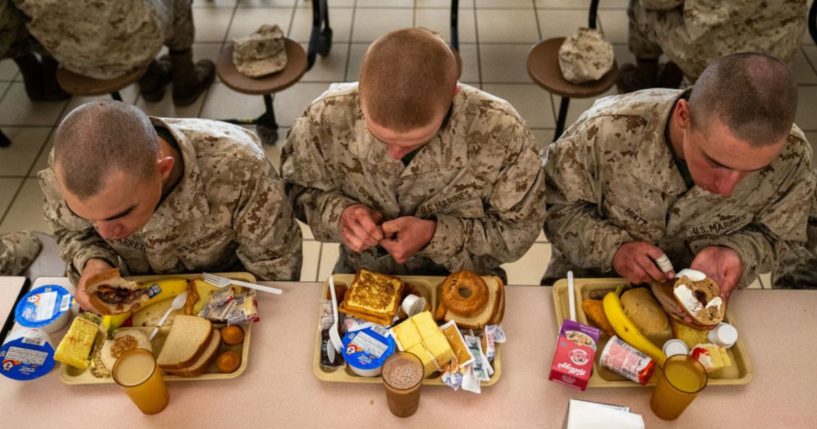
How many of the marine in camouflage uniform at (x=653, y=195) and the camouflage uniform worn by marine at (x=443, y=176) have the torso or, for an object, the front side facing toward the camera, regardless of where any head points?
2

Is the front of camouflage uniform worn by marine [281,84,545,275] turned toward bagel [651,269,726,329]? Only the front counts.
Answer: no

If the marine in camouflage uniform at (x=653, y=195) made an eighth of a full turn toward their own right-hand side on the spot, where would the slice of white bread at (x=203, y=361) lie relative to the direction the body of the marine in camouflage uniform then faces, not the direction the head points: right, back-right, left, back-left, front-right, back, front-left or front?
front

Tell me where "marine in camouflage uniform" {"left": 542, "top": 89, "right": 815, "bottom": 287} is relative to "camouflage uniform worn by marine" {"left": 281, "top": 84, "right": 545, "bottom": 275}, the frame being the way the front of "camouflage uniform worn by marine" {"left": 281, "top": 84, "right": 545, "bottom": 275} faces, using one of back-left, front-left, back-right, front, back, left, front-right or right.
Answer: left

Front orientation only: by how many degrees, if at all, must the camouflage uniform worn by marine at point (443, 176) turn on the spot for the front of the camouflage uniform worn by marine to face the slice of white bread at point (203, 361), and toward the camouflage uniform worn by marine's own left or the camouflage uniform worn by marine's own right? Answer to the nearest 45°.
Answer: approximately 45° to the camouflage uniform worn by marine's own right

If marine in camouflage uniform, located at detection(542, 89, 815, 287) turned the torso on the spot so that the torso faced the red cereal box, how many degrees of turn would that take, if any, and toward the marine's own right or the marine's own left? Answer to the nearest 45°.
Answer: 0° — they already face it

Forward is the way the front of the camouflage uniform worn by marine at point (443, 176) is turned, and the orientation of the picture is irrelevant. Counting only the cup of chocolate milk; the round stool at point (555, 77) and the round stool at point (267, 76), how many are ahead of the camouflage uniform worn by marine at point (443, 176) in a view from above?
1

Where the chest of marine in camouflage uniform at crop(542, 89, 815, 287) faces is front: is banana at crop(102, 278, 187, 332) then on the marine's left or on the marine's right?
on the marine's right

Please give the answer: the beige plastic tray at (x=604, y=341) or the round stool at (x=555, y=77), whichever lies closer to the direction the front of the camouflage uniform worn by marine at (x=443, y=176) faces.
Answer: the beige plastic tray

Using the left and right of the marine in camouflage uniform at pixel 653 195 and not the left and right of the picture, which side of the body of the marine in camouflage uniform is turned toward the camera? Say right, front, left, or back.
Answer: front

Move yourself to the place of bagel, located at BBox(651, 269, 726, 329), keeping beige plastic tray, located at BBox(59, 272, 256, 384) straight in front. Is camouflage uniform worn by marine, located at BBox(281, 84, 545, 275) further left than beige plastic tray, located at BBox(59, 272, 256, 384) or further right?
right

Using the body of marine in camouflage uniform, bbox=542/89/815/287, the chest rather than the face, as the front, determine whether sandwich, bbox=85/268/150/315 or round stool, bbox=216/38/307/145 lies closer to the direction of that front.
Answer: the sandwich

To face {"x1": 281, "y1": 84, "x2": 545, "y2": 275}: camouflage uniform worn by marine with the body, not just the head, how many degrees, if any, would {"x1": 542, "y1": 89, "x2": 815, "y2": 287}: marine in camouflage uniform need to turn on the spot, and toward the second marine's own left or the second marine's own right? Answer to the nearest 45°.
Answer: approximately 45° to the second marine's own right

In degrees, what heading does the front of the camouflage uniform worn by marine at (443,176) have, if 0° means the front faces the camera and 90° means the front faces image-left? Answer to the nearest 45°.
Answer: approximately 0°

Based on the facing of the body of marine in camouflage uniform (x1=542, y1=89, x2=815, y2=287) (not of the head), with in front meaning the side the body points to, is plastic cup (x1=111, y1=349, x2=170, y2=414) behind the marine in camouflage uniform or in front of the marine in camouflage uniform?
in front

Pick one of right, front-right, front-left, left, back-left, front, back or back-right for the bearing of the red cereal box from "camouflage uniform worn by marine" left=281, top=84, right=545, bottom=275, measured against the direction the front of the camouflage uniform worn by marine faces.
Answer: front-left

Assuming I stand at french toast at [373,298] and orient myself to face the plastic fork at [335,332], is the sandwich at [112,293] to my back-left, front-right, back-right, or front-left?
front-right

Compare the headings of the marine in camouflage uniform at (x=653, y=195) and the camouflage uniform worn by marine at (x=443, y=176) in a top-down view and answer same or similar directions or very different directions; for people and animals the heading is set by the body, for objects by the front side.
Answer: same or similar directions
